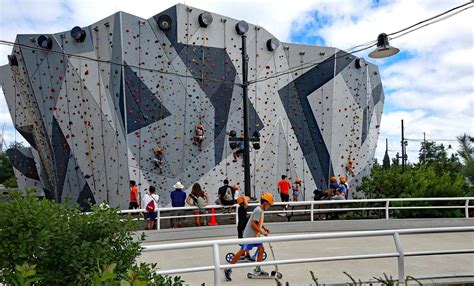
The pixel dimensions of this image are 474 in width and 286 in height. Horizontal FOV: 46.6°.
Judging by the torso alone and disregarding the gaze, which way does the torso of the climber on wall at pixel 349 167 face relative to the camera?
away from the camera

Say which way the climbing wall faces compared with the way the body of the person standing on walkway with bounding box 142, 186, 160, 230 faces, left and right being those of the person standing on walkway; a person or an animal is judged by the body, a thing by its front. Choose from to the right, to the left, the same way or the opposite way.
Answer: the opposite way

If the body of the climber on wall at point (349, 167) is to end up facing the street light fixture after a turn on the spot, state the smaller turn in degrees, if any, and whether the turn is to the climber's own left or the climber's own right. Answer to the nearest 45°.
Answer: approximately 180°

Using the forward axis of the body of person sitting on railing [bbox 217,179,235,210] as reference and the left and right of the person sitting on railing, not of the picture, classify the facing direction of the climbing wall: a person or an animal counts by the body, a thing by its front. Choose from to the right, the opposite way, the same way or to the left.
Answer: the opposite way

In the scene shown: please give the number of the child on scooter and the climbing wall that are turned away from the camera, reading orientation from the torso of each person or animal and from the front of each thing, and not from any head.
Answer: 0

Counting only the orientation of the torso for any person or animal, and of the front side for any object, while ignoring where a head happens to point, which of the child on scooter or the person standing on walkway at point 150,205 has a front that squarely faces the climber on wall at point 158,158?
the person standing on walkway

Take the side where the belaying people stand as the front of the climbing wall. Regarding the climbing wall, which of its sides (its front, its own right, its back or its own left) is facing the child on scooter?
front

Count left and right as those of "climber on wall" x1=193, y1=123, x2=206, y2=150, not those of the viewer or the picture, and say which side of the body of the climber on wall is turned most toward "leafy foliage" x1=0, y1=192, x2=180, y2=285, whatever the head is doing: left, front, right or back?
back

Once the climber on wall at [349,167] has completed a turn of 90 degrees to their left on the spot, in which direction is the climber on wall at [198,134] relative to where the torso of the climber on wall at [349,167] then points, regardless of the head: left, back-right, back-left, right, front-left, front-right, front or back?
front-left

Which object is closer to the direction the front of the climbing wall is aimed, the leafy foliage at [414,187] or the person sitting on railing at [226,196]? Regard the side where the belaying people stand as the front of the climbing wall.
the person sitting on railing

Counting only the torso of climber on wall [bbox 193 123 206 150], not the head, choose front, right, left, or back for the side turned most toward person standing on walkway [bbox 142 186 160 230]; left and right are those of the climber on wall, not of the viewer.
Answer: back

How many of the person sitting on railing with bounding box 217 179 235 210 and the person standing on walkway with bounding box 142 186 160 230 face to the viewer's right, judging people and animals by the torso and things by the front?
0

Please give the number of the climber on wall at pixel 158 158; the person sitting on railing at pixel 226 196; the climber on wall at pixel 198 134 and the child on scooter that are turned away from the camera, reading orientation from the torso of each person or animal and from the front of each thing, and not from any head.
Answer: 3
